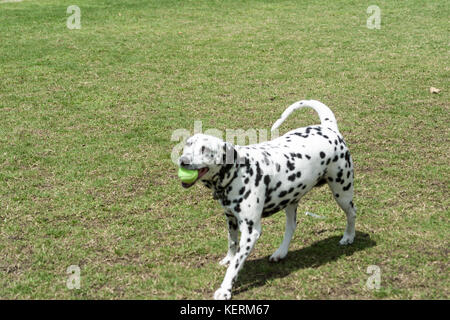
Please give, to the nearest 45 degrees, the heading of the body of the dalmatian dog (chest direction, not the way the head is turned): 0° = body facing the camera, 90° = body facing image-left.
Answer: approximately 45°
